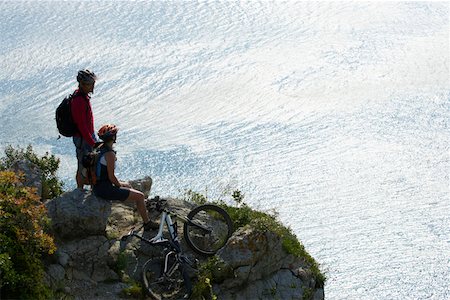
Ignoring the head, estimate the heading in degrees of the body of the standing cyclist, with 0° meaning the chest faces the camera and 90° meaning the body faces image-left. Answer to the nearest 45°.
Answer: approximately 270°

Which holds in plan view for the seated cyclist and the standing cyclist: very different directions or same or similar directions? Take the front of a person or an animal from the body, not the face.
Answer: same or similar directions

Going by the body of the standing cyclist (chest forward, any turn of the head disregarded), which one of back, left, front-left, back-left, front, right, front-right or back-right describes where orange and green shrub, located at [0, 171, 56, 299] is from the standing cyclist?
back-right

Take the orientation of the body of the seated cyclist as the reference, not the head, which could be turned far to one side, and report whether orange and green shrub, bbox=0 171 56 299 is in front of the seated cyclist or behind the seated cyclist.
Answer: behind

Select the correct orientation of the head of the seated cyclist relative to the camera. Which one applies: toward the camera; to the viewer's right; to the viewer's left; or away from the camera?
to the viewer's right

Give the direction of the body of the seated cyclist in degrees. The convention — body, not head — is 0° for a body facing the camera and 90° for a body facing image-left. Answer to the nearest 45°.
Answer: approximately 270°

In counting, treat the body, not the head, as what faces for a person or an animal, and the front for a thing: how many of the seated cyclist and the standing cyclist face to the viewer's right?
2
